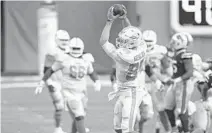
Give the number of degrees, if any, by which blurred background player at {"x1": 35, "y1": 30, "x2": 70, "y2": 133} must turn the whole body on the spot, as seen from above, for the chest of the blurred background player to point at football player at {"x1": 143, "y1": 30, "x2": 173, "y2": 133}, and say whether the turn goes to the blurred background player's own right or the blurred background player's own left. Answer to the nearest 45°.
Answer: approximately 45° to the blurred background player's own left

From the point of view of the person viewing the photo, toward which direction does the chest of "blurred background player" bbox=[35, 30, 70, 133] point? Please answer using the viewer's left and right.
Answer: facing the viewer and to the right of the viewer

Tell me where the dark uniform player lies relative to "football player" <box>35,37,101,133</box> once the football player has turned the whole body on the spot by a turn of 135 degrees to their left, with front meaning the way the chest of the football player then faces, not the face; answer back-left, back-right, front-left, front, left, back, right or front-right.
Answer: front-right

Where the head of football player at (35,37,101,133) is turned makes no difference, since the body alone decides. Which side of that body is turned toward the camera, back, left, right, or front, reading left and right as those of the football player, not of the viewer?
front

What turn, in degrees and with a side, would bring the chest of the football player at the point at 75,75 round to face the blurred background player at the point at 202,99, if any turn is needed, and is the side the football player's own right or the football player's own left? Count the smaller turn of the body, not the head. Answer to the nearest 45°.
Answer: approximately 90° to the football player's own left
